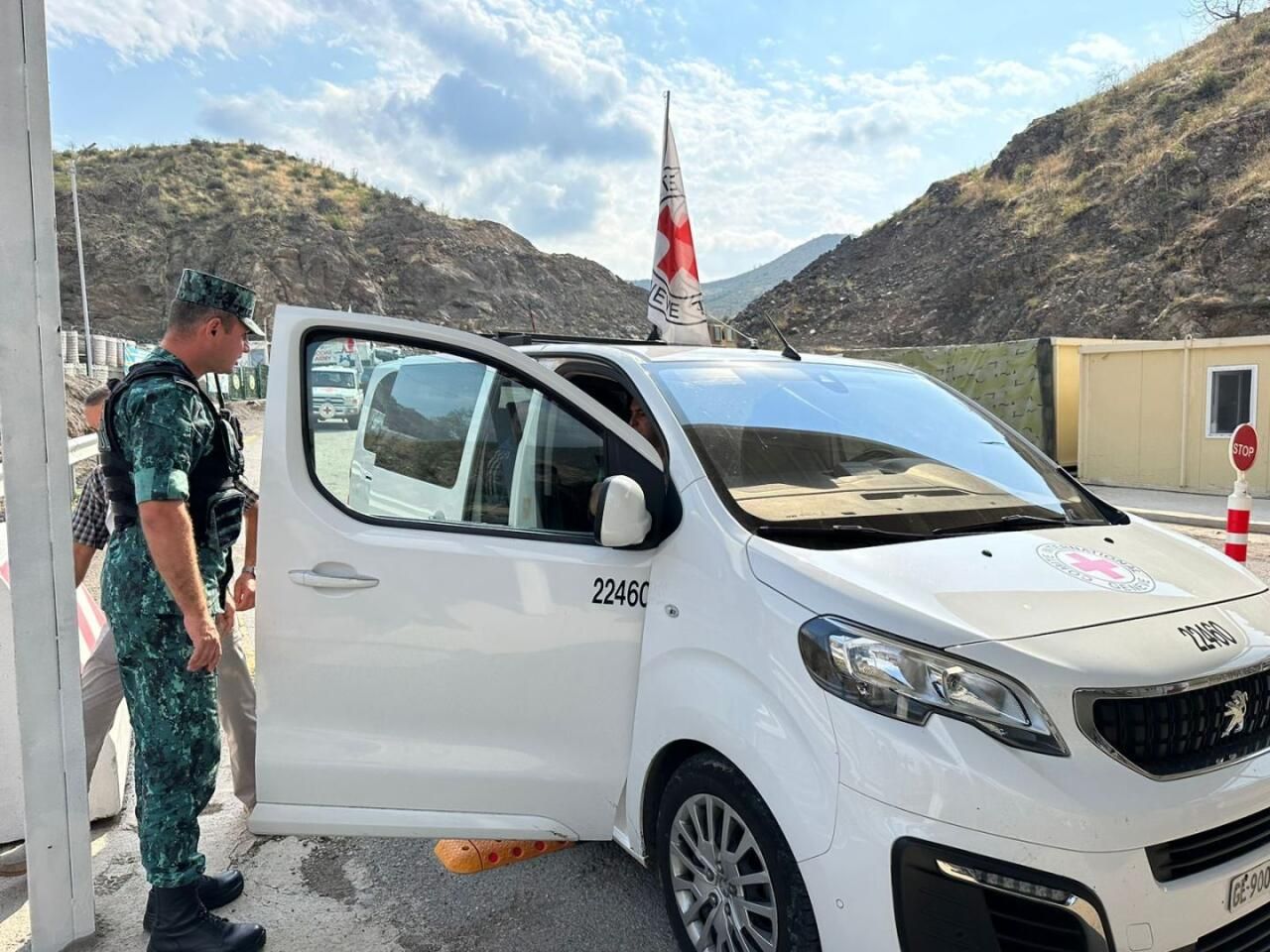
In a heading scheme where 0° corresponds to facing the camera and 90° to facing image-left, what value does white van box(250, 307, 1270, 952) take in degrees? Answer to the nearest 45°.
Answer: approximately 315°

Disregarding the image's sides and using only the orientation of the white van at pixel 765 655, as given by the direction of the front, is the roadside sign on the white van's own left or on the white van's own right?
on the white van's own left

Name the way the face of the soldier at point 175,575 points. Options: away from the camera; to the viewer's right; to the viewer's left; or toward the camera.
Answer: to the viewer's right

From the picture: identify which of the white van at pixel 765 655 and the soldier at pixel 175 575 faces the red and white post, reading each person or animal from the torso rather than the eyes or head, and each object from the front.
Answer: the soldier

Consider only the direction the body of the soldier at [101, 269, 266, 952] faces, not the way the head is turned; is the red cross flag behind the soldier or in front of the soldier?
in front

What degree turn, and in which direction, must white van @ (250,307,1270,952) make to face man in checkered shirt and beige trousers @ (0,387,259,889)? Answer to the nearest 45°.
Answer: approximately 135° to its right

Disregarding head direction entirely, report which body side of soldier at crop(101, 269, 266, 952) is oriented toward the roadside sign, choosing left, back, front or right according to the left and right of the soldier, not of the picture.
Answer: front

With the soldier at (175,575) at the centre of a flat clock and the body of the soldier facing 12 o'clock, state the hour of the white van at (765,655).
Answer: The white van is roughly at 1 o'clock from the soldier.

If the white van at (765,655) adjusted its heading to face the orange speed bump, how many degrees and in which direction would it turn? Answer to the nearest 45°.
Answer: approximately 135° to its right

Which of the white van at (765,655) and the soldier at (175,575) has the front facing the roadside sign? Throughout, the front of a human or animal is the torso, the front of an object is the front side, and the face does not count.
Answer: the soldier

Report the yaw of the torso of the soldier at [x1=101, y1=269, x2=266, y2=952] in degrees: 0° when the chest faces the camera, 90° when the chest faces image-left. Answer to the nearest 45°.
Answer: approximately 270°

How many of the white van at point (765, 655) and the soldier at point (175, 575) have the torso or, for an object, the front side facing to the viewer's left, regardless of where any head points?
0

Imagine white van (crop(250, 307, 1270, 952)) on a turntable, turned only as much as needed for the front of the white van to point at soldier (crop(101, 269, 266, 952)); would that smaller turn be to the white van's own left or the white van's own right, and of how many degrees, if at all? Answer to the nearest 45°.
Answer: approximately 135° to the white van's own right

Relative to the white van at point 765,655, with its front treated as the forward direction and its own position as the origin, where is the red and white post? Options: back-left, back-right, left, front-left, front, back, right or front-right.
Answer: left

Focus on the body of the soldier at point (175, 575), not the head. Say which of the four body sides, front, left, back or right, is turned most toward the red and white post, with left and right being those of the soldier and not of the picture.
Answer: front

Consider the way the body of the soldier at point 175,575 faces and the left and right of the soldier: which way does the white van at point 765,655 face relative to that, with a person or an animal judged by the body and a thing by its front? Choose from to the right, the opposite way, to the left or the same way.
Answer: to the right
